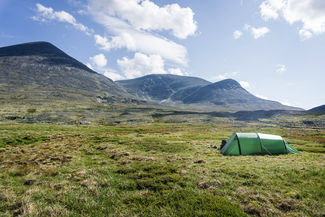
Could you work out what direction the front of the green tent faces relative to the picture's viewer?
facing to the left of the viewer
